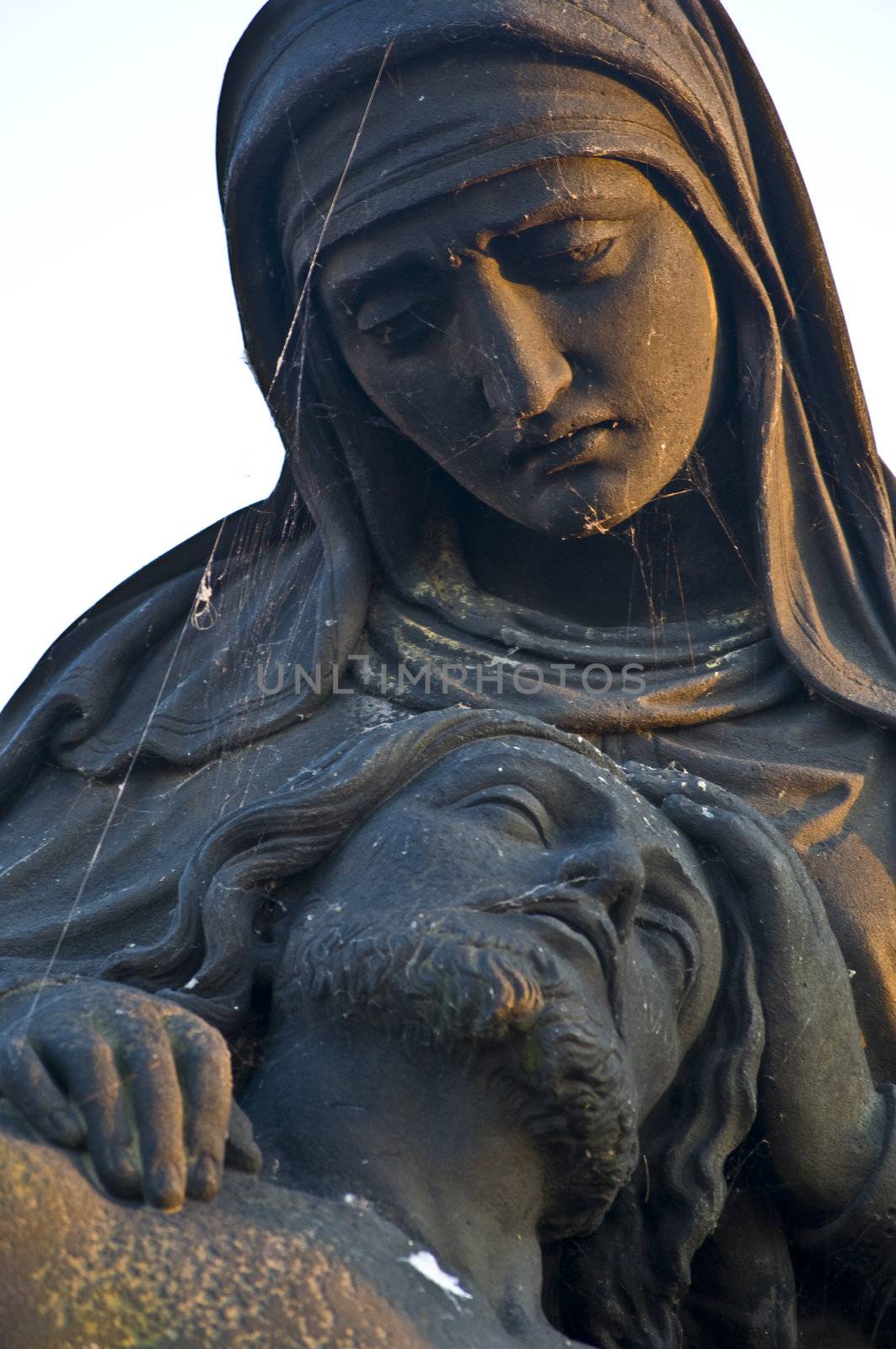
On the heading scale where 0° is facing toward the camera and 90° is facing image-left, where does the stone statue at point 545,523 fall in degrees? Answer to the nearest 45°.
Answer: approximately 0°
